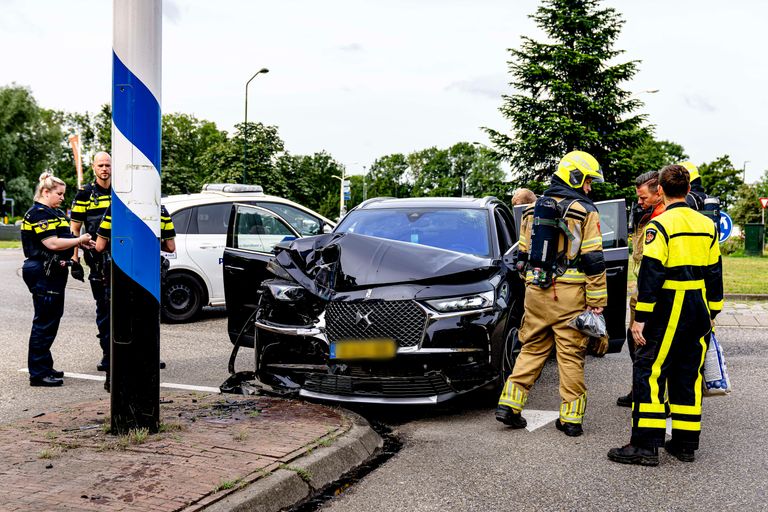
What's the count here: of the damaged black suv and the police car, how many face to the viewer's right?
1

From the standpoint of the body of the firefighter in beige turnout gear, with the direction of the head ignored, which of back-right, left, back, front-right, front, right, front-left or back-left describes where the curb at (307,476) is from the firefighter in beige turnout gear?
back

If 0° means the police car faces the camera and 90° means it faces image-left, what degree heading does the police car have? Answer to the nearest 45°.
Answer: approximately 270°

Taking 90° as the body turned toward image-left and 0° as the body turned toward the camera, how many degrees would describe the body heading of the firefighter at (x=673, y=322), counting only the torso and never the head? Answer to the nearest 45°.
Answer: approximately 135°

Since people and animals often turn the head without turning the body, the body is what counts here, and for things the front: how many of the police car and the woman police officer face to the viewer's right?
2

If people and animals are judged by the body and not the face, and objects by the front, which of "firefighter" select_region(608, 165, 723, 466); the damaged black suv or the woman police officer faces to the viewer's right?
the woman police officer
